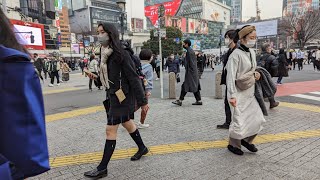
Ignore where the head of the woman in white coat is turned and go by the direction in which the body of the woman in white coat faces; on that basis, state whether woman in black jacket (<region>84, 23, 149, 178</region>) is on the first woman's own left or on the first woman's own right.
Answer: on the first woman's own right

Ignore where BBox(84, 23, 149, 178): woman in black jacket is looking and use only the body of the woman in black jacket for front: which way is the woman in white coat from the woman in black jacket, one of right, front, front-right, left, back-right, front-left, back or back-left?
back

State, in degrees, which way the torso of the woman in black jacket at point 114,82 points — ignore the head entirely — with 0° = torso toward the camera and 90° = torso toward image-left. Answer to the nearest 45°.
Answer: approximately 90°

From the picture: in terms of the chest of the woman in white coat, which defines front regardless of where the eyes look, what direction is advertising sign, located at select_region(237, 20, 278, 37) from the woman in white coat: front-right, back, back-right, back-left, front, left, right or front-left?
back-left

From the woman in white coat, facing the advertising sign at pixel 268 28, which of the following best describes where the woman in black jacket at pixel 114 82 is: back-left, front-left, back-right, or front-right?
back-left

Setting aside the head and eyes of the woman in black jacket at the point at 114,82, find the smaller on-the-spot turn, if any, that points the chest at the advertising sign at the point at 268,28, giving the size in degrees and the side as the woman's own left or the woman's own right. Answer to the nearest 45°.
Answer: approximately 135° to the woman's own right
